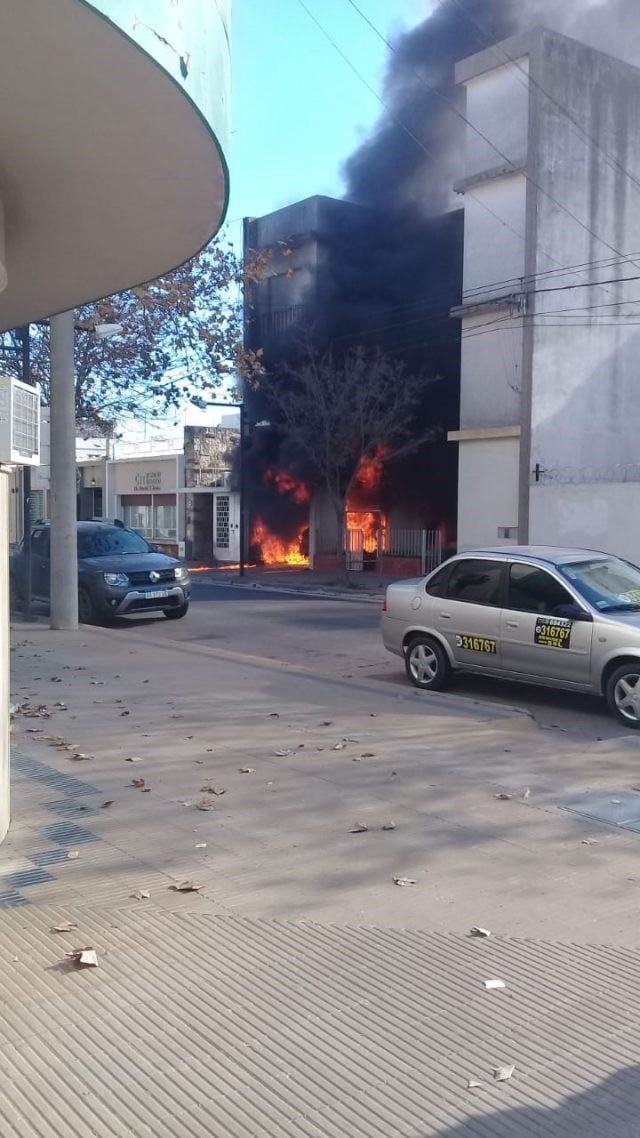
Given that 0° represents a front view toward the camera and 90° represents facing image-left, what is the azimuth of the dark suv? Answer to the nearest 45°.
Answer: approximately 315°

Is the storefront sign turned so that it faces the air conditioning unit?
yes

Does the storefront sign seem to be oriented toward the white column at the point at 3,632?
yes

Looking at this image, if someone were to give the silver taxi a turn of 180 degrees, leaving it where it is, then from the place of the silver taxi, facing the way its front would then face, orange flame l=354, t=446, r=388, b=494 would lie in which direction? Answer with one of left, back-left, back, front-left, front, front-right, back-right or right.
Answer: front-right

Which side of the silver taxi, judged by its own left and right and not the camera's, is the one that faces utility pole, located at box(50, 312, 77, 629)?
back

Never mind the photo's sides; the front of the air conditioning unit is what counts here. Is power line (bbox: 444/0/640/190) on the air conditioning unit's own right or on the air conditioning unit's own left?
on the air conditioning unit's own left
